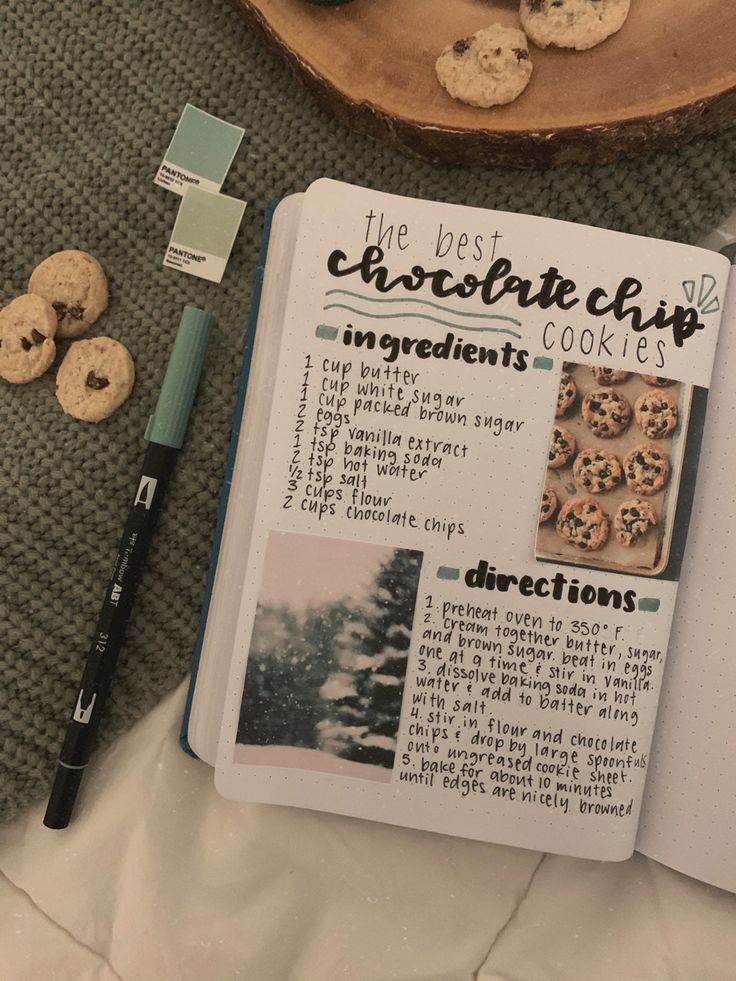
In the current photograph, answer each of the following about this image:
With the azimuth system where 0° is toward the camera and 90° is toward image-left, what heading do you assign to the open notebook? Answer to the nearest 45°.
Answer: approximately 0°
